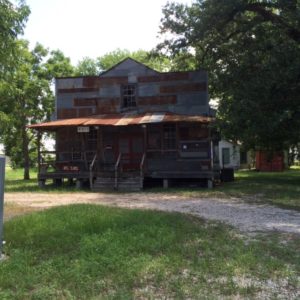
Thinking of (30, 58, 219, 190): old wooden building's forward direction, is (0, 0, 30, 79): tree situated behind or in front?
in front

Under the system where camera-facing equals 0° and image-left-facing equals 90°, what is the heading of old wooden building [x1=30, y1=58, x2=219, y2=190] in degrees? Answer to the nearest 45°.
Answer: approximately 0°

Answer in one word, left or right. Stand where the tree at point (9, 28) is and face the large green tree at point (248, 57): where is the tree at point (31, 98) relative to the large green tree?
left

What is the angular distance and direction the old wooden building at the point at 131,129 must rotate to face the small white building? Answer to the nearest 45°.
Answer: approximately 135° to its left

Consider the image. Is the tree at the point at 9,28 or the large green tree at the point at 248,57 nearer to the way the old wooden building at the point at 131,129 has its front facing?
the tree

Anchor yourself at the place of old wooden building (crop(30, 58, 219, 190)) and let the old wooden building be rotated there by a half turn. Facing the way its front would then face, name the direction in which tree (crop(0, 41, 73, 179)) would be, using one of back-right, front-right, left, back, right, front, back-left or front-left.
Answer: front-left
